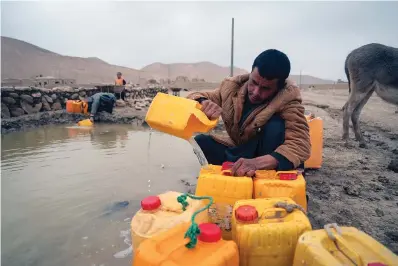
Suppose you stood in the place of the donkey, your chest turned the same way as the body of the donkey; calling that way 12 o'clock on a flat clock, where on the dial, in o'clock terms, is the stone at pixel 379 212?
The stone is roughly at 3 o'clock from the donkey.

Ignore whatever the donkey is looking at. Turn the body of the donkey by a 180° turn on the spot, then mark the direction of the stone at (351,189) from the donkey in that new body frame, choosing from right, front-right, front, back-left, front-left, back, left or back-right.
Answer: left

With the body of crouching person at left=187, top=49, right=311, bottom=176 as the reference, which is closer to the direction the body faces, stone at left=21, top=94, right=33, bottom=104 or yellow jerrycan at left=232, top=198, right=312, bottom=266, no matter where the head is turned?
the yellow jerrycan

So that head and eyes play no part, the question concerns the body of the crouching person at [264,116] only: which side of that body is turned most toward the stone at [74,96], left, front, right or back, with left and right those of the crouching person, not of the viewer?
right

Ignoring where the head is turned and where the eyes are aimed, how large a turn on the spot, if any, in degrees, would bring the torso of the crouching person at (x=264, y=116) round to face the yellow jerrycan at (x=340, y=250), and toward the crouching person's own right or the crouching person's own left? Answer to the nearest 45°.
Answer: approximately 45° to the crouching person's own left

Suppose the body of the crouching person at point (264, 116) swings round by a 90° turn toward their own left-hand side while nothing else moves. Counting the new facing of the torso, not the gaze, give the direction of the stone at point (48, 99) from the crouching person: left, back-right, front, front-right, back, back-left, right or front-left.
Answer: back

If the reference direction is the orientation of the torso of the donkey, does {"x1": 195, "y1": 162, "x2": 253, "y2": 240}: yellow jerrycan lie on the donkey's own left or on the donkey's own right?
on the donkey's own right

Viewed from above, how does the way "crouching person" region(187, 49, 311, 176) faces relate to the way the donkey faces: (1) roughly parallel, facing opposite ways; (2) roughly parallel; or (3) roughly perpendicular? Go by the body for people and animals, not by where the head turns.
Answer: roughly perpendicular
